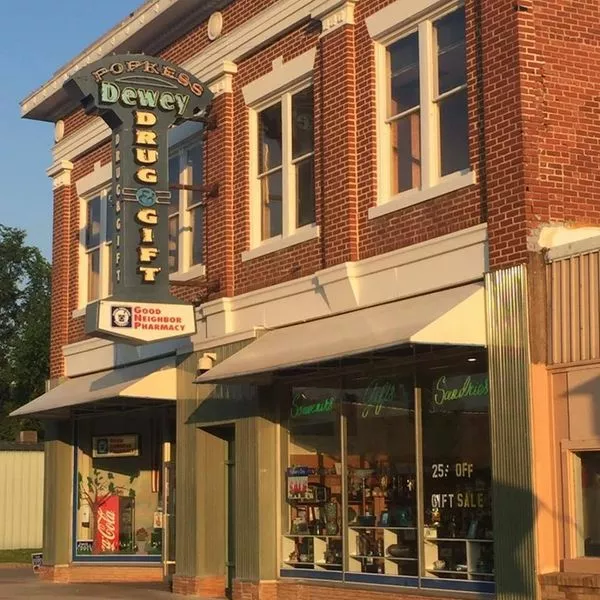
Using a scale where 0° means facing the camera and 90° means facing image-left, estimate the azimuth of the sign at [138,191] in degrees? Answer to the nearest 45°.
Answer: approximately 315°

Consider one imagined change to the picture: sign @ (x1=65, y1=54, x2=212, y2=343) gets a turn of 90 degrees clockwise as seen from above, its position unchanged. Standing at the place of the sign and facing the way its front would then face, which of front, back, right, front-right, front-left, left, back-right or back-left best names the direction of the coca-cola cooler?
back-right

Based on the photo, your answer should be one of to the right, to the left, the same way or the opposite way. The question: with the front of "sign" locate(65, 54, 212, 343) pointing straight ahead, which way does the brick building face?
to the right

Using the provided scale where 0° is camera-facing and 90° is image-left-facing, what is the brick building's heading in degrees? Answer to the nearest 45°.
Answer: approximately 45°
